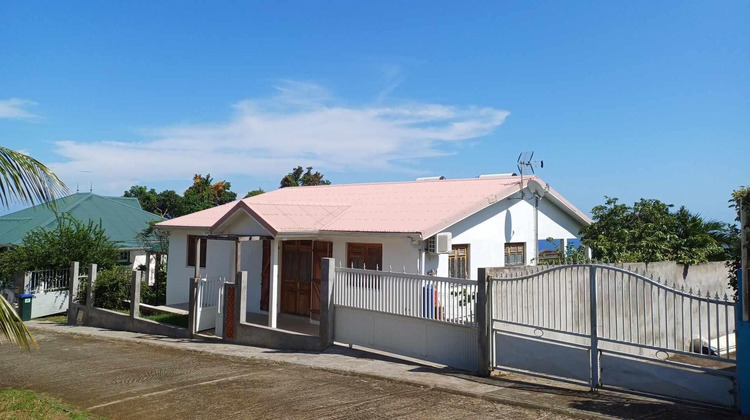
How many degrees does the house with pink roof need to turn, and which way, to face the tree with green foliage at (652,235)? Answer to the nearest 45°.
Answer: approximately 135° to its left

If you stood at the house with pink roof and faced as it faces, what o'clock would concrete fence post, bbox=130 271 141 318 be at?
The concrete fence post is roughly at 2 o'clock from the house with pink roof.

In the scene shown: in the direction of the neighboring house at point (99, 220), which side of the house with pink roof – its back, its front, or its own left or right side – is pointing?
right

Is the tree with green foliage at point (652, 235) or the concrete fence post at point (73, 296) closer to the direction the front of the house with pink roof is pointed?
the concrete fence post

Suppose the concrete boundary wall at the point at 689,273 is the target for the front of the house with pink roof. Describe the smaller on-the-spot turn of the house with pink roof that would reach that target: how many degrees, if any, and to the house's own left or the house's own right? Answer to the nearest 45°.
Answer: approximately 135° to the house's own left

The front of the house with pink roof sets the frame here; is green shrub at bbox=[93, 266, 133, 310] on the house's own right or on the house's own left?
on the house's own right

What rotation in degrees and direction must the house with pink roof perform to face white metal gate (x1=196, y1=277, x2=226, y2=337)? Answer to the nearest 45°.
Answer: approximately 45° to its right

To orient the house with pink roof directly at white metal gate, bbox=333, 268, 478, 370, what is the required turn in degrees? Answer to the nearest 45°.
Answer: approximately 45° to its left

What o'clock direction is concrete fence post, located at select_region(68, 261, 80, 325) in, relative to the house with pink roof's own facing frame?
The concrete fence post is roughly at 2 o'clock from the house with pink roof.

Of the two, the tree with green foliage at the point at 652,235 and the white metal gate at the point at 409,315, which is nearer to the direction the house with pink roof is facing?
the white metal gate

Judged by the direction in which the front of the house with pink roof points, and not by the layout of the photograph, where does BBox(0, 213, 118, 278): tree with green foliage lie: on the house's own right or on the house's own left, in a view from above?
on the house's own right

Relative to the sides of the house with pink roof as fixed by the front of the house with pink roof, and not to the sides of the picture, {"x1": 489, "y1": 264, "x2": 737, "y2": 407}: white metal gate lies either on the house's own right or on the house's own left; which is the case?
on the house's own left

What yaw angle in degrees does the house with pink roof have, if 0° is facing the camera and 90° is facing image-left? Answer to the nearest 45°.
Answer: approximately 45°
